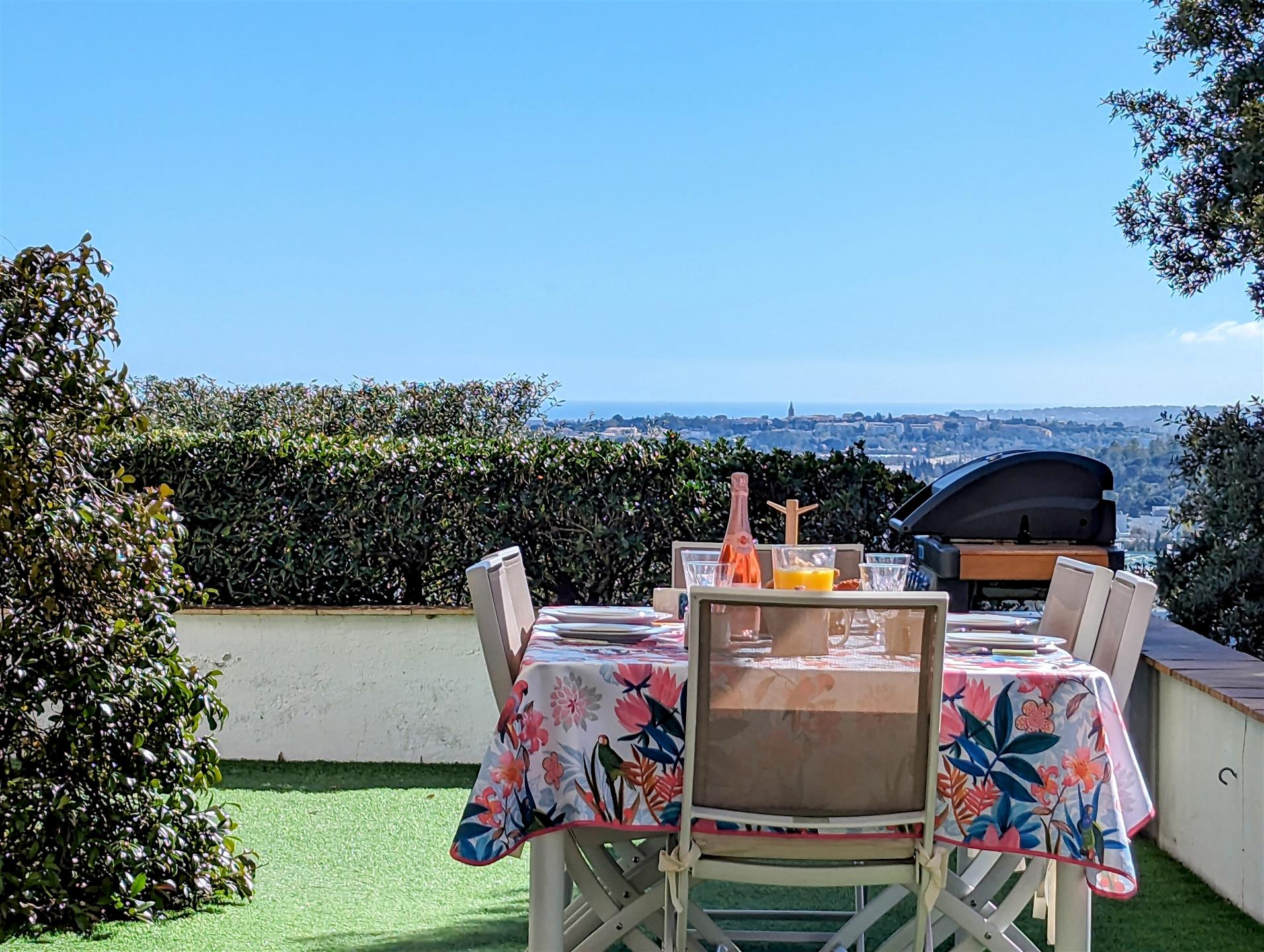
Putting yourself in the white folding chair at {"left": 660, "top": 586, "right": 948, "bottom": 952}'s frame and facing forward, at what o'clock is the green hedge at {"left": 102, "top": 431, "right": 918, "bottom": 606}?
The green hedge is roughly at 11 o'clock from the white folding chair.

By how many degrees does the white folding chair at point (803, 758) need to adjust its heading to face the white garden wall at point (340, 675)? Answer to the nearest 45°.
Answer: approximately 45° to its left

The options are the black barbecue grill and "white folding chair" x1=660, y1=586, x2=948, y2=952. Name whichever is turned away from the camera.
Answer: the white folding chair

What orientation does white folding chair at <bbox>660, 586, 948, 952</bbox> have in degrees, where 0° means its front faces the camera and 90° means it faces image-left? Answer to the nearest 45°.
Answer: approximately 180°

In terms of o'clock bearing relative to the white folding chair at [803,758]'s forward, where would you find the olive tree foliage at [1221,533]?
The olive tree foliage is roughly at 1 o'clock from the white folding chair.
